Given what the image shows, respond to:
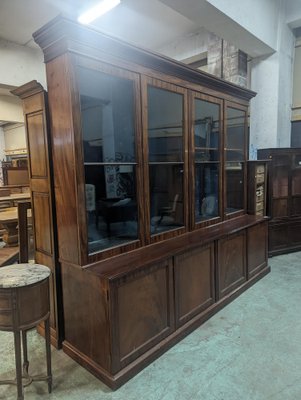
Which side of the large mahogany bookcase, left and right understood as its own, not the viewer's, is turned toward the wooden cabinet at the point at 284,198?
left

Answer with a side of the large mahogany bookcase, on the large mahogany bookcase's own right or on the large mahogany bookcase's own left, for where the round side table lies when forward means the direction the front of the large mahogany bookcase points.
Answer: on the large mahogany bookcase's own right

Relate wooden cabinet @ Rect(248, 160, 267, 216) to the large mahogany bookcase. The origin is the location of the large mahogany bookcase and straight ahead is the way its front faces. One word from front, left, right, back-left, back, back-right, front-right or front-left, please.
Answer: left

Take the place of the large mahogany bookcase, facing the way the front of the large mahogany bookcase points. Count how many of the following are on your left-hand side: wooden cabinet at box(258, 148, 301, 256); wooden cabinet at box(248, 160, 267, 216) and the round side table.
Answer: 2

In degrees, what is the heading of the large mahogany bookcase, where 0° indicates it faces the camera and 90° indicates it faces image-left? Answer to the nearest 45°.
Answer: approximately 315°
